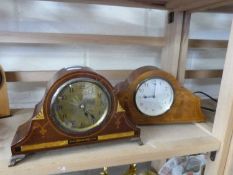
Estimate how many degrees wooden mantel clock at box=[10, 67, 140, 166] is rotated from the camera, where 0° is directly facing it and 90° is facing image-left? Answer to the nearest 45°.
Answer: approximately 315°

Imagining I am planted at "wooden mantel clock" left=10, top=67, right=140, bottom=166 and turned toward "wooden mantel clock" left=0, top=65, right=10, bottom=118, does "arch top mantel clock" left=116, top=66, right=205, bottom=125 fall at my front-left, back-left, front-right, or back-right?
back-right
